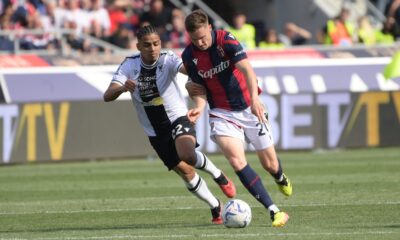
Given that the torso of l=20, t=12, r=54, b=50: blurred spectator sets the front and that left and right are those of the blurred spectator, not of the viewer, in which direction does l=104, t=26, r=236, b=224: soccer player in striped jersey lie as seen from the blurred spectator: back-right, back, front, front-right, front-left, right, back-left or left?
front

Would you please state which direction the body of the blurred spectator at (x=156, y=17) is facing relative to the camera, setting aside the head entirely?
toward the camera

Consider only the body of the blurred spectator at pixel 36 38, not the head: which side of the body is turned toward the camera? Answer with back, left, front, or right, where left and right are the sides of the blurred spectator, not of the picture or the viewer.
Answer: front

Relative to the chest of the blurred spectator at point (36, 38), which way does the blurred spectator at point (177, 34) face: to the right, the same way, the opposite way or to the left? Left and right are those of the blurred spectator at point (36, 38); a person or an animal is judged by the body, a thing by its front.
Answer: the same way

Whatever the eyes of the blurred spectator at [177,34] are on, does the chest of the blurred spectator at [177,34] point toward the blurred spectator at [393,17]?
no

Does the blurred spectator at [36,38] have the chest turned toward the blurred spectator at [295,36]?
no

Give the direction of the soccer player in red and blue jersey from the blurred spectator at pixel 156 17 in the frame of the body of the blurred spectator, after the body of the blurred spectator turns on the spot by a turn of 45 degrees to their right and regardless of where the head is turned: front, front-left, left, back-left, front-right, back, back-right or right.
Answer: front-left

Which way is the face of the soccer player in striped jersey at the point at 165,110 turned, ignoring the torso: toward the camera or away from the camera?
toward the camera

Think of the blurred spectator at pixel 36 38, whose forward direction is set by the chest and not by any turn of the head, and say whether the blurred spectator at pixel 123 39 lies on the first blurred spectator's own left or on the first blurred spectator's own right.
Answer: on the first blurred spectator's own left

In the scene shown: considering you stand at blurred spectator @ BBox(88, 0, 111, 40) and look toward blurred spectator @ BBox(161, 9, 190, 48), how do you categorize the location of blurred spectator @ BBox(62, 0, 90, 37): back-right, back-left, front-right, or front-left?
back-right

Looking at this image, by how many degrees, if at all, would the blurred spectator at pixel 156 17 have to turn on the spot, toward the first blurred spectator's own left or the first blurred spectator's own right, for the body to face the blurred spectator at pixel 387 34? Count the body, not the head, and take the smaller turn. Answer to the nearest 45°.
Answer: approximately 90° to the first blurred spectator's own left

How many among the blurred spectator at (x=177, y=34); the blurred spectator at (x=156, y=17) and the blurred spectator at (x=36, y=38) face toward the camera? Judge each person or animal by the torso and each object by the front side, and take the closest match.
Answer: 3

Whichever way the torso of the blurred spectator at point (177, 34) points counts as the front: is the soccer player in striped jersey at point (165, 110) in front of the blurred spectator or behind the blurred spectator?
in front

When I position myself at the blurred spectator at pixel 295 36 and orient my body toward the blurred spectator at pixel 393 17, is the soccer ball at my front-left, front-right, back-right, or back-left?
back-right

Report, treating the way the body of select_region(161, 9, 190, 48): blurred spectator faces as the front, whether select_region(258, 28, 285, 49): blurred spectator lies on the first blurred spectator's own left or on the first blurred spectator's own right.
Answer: on the first blurred spectator's own left

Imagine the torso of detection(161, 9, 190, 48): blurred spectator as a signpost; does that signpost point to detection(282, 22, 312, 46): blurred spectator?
no

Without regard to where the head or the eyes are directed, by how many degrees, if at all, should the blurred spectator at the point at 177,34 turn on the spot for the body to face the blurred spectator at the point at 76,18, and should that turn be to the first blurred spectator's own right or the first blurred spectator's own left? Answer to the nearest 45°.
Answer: approximately 90° to the first blurred spectator's own right

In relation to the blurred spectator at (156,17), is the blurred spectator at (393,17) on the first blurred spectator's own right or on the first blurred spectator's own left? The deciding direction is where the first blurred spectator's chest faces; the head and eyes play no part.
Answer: on the first blurred spectator's own left

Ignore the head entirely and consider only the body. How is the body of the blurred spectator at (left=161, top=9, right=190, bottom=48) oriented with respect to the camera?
toward the camera
